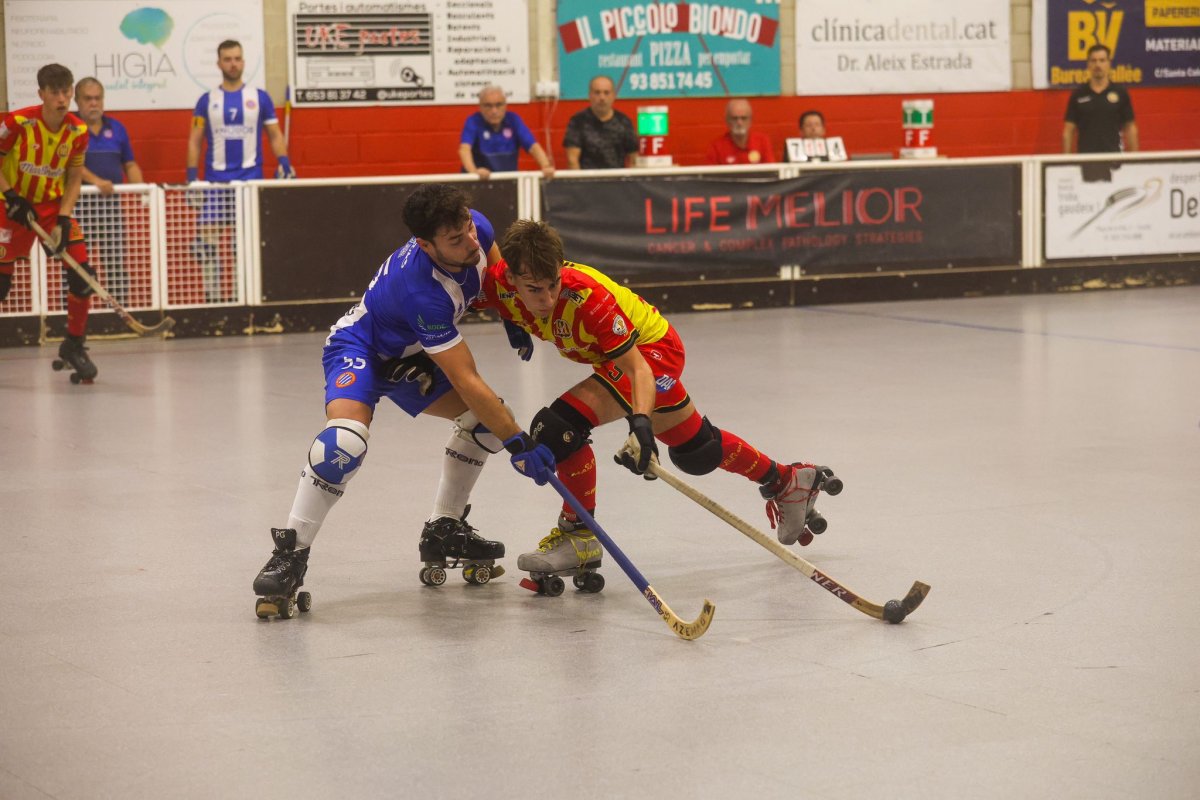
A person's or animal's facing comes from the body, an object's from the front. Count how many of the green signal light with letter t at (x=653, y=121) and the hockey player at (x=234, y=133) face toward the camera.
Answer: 2

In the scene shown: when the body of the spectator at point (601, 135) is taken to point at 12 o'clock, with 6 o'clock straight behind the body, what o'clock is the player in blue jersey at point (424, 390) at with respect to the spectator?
The player in blue jersey is roughly at 12 o'clock from the spectator.

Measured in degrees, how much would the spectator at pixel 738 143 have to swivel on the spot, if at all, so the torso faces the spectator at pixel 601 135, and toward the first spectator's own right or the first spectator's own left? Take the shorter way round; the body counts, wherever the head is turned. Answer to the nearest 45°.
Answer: approximately 45° to the first spectator's own right
